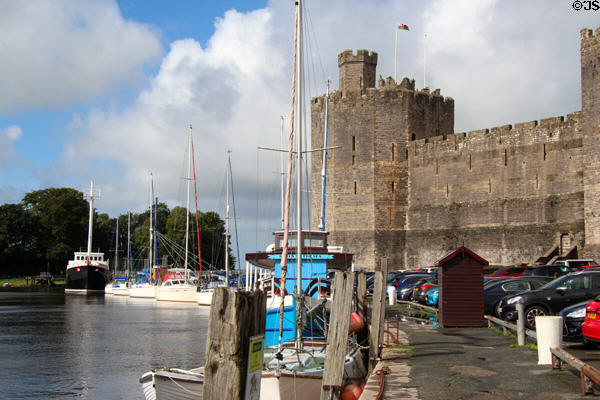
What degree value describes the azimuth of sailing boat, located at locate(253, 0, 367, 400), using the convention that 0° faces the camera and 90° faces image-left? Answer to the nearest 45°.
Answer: approximately 0°

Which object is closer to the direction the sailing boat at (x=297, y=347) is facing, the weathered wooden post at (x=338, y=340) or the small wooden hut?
the weathered wooden post

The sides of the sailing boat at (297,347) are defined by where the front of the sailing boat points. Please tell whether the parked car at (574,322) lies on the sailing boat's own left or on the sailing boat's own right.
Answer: on the sailing boat's own left

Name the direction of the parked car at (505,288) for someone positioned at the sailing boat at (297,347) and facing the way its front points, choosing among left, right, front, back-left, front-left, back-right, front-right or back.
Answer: back-left

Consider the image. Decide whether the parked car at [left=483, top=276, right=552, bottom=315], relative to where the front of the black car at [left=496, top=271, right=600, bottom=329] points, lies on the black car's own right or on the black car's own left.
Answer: on the black car's own right

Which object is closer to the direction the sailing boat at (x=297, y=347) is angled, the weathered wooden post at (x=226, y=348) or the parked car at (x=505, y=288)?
the weathered wooden post

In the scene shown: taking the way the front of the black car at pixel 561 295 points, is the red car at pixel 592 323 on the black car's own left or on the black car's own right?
on the black car's own left

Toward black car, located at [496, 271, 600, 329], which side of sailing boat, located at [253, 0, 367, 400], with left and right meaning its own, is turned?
left

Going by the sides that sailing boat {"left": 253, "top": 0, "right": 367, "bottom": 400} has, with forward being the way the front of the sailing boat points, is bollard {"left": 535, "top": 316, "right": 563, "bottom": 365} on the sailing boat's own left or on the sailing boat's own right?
on the sailing boat's own left

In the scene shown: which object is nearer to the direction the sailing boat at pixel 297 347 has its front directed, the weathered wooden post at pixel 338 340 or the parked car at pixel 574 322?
the weathered wooden post

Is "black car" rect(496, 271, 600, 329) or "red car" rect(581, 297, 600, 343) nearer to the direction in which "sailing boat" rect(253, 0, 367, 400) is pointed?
the red car

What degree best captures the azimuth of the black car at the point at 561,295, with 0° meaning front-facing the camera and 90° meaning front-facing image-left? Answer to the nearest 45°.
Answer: approximately 45°
